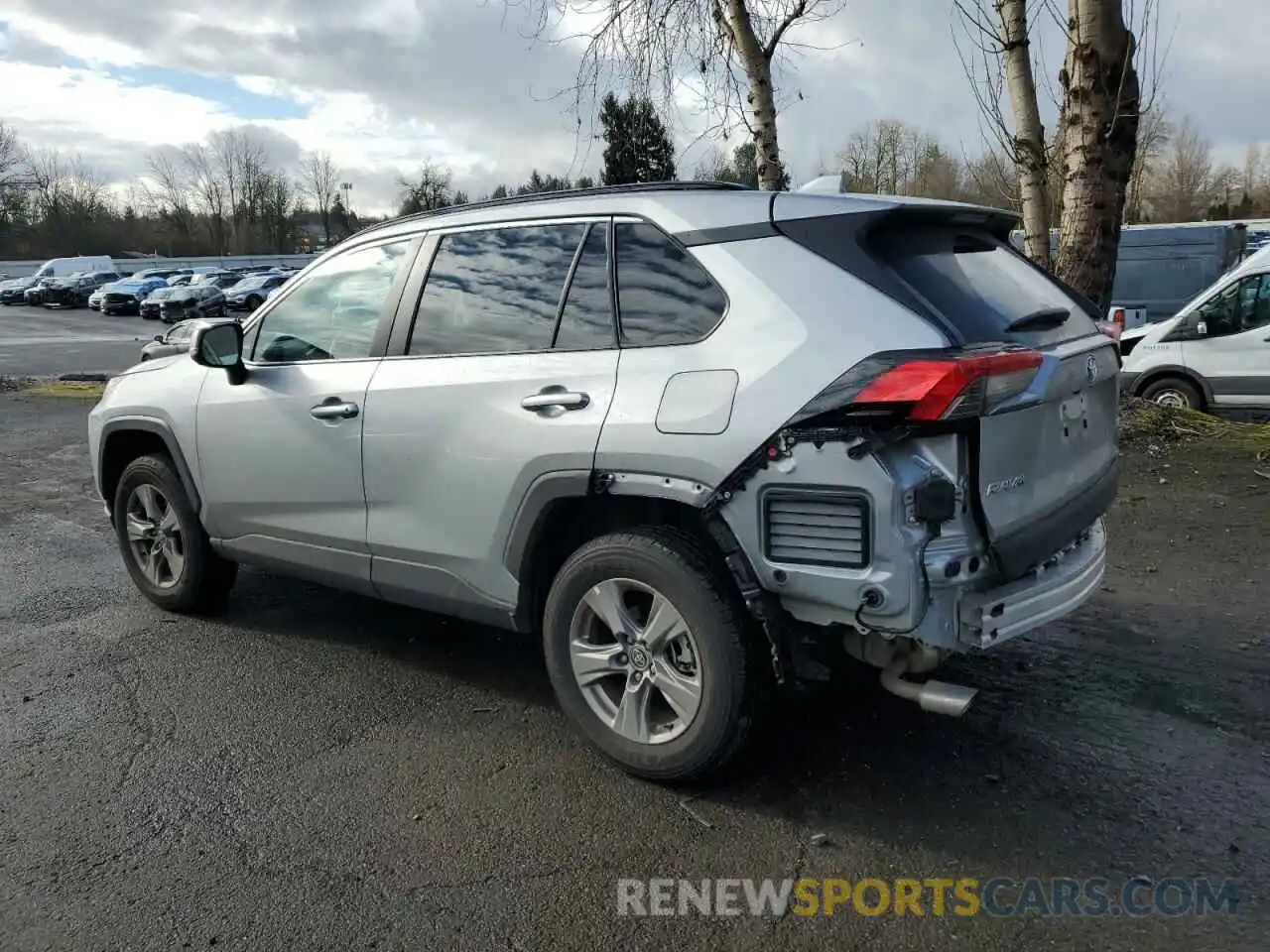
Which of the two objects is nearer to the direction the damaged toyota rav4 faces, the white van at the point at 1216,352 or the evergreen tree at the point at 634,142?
the evergreen tree

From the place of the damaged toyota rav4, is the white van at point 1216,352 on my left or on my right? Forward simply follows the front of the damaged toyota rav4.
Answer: on my right

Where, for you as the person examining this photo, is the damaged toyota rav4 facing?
facing away from the viewer and to the left of the viewer

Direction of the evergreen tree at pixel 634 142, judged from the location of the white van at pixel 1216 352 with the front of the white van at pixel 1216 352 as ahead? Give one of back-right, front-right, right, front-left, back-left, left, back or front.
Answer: front-right

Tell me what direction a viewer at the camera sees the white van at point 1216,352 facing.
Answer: facing to the left of the viewer

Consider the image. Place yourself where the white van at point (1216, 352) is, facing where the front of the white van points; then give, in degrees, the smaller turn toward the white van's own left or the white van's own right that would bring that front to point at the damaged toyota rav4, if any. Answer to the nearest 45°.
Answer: approximately 90° to the white van's own left
